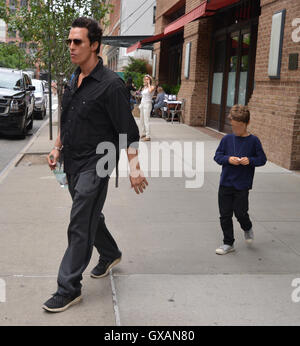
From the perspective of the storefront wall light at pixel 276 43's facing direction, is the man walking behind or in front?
in front

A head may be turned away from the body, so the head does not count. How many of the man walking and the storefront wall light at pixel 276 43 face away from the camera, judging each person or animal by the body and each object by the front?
0

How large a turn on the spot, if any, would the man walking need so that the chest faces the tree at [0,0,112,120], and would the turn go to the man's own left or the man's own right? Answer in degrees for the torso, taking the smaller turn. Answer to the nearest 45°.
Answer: approximately 135° to the man's own right

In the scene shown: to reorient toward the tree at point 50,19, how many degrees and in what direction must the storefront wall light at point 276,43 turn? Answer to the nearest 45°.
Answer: approximately 45° to its right

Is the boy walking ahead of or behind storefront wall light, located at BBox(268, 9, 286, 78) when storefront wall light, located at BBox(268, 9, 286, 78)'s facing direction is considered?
ahead

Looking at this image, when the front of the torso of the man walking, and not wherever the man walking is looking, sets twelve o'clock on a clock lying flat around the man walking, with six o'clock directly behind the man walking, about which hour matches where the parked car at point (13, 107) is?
The parked car is roughly at 4 o'clock from the man walking.

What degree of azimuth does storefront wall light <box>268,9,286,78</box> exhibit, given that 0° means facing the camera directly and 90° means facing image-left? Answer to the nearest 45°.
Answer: approximately 45°

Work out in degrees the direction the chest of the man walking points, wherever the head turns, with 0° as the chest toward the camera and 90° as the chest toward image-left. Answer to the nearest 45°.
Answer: approximately 45°
